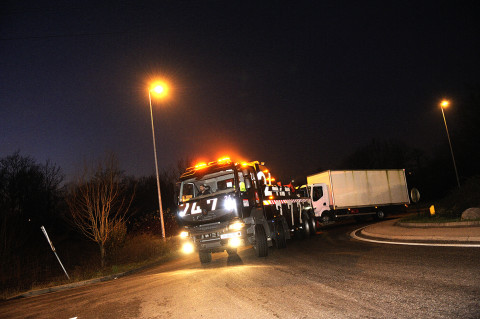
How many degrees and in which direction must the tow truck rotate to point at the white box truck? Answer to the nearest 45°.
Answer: approximately 180°

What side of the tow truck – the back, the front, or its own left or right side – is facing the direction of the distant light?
back

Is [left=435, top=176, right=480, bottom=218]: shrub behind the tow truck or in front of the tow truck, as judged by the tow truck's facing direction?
behind

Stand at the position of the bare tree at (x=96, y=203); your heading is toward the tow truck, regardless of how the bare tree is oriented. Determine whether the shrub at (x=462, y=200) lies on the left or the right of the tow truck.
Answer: left

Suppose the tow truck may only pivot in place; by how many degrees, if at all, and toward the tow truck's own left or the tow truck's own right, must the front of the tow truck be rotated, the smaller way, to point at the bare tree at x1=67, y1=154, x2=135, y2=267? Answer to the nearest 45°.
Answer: approximately 90° to the tow truck's own right

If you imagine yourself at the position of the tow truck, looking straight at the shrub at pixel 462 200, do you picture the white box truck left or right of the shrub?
left

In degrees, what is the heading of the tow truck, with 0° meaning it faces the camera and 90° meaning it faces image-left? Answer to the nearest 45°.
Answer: approximately 45°
